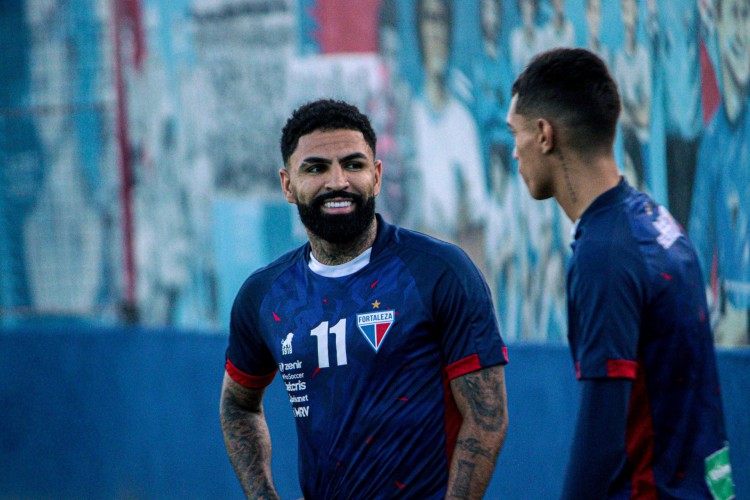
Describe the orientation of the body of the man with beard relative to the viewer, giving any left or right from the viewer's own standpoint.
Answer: facing the viewer and to the left of the viewer
